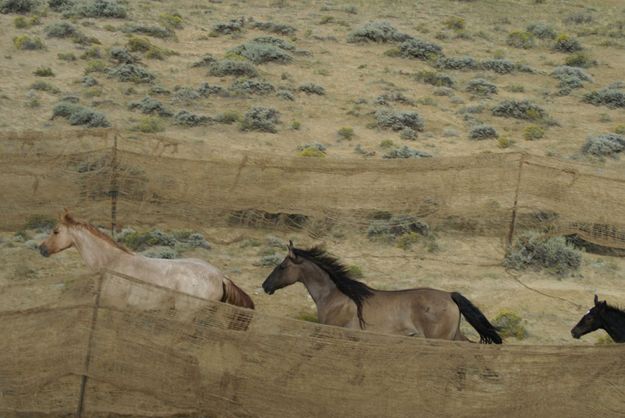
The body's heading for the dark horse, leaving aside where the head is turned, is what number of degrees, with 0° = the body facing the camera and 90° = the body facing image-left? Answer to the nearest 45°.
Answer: approximately 90°

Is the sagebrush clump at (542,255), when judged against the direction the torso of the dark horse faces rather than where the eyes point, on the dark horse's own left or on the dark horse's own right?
on the dark horse's own right

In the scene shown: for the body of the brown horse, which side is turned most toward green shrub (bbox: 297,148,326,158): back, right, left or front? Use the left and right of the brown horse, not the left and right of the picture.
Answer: right

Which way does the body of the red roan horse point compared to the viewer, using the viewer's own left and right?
facing to the left of the viewer

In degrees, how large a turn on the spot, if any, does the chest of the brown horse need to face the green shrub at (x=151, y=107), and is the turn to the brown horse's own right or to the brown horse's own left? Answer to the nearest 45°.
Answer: approximately 45° to the brown horse's own right

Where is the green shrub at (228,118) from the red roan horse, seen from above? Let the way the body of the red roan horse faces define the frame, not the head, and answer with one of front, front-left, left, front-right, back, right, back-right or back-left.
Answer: right

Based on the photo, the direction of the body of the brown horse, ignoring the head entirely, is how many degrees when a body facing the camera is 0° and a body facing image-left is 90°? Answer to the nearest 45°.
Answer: approximately 90°

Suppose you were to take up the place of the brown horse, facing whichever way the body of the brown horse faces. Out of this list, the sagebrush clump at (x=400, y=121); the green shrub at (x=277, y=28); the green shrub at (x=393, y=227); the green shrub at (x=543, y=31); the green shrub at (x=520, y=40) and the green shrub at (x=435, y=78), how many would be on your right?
6

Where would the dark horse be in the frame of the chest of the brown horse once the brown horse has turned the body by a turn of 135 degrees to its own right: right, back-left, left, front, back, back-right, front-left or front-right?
front-right

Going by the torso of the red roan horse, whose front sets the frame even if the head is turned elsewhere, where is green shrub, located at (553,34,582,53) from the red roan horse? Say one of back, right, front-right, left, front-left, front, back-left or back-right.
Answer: back-right

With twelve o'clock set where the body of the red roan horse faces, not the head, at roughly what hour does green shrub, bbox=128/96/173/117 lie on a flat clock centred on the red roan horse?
The green shrub is roughly at 3 o'clock from the red roan horse.

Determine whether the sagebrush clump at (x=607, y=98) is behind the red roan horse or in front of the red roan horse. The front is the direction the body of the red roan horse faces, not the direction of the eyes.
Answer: behind
